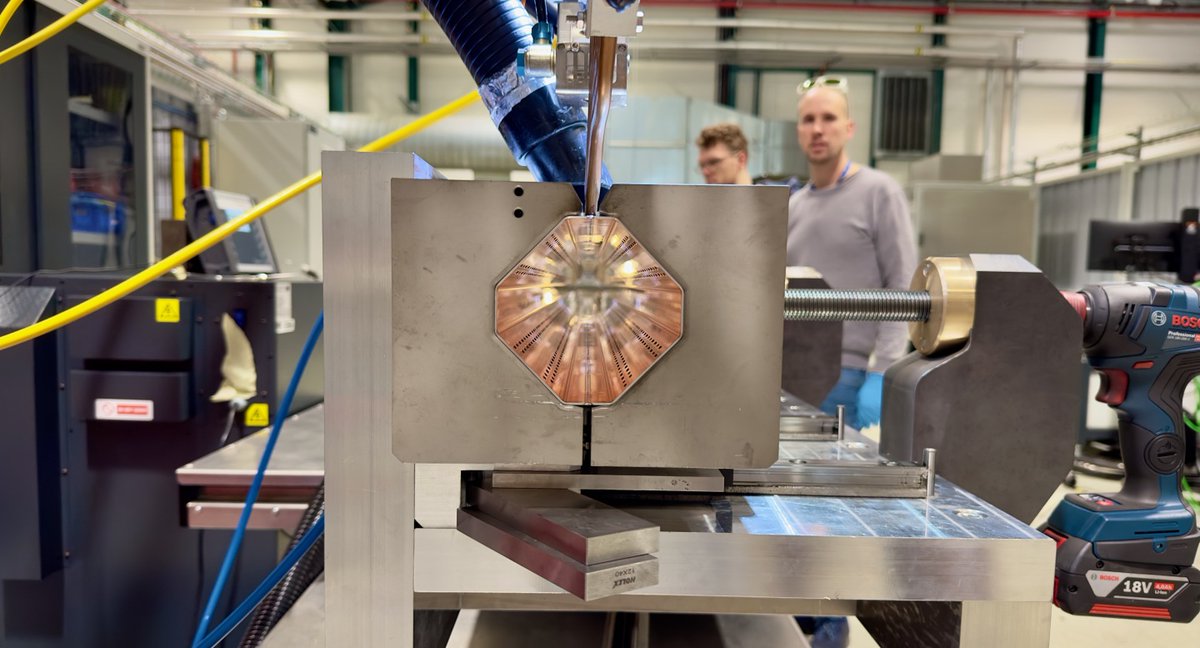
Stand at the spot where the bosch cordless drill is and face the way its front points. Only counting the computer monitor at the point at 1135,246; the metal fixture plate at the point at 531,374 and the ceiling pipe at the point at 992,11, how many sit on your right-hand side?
2

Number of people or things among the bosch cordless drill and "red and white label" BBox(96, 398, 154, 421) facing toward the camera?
1

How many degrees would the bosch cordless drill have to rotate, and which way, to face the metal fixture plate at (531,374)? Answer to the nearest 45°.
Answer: approximately 45° to its left

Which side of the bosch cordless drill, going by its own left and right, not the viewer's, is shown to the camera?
left

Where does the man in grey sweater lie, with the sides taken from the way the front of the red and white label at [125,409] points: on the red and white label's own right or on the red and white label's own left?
on the red and white label's own left

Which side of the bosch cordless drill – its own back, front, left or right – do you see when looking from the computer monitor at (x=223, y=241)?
front

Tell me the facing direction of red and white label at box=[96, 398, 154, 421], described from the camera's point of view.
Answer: facing the viewer

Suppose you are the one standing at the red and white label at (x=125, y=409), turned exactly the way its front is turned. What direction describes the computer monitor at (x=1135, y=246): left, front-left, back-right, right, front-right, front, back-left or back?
left

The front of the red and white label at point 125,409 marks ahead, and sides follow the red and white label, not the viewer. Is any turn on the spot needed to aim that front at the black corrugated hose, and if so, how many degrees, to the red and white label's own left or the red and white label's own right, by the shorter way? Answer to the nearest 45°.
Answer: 0° — it already faces it

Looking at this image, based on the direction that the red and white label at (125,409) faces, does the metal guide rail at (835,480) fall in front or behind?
in front
